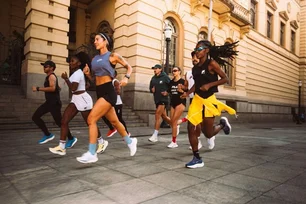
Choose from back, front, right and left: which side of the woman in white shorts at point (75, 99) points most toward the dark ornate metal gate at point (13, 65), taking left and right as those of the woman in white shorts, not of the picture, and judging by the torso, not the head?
right

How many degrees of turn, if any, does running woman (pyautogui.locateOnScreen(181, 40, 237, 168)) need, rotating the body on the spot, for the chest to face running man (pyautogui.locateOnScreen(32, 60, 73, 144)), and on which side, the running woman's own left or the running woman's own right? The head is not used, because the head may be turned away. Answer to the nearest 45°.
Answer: approximately 45° to the running woman's own right

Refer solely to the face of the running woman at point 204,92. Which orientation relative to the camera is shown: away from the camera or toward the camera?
toward the camera

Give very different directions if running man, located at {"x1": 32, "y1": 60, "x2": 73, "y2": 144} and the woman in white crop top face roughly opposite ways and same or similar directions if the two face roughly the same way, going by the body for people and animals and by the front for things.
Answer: same or similar directions

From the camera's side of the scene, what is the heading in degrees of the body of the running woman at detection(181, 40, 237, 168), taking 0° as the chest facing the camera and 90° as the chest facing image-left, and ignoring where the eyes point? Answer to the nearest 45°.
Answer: approximately 45°

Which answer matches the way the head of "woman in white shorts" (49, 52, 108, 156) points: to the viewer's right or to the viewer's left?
to the viewer's left

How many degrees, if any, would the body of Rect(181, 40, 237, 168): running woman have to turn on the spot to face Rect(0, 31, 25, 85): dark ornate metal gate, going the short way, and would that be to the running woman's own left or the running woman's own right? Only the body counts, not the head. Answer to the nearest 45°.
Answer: approximately 90° to the running woman's own right
